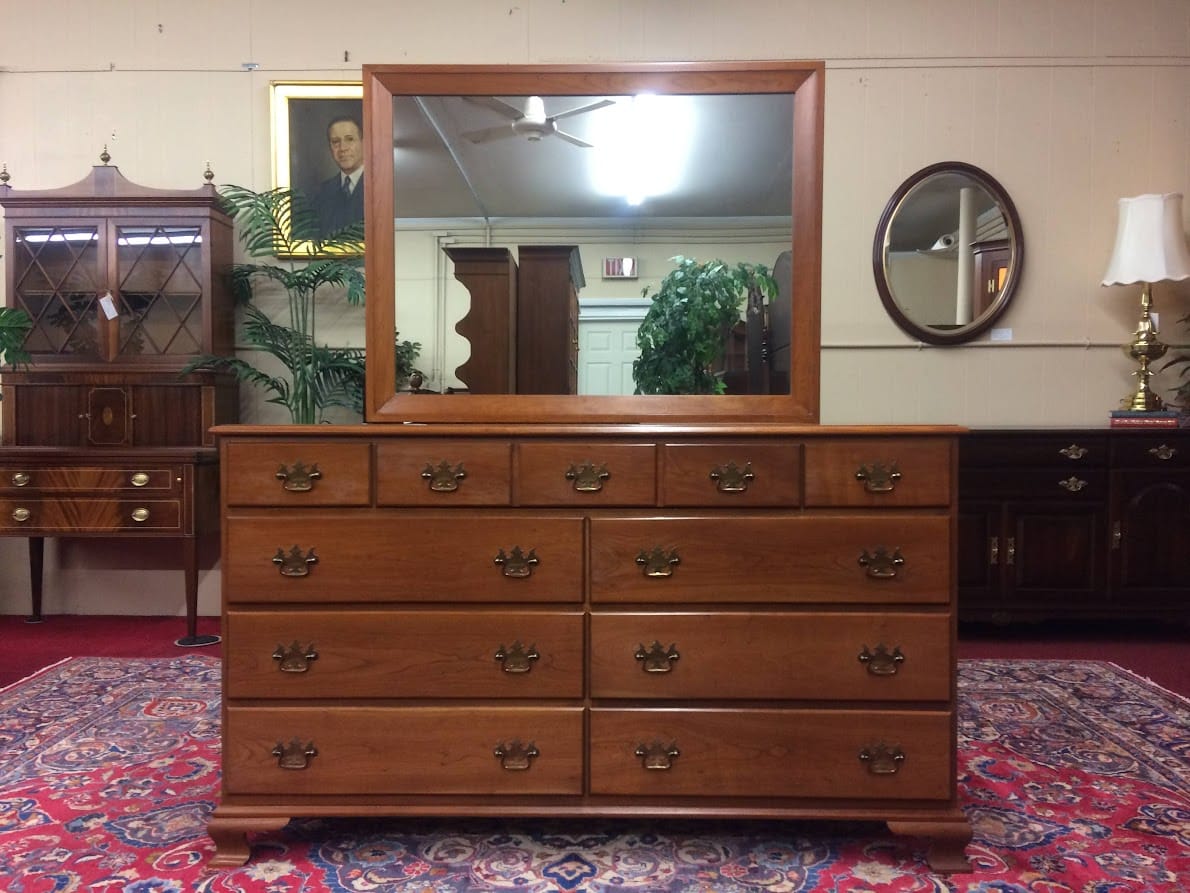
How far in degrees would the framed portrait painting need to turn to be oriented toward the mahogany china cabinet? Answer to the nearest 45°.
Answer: approximately 90° to its right

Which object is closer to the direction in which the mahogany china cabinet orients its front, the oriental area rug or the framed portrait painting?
the oriental area rug

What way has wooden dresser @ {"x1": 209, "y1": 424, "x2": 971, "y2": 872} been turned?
toward the camera

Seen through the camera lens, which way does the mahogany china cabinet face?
facing the viewer

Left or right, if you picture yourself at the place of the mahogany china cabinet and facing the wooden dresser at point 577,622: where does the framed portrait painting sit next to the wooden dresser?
left

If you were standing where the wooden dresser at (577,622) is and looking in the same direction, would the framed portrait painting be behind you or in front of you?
behind

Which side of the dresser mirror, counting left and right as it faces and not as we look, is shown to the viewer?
front

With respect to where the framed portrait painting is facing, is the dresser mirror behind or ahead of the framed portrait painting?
ahead

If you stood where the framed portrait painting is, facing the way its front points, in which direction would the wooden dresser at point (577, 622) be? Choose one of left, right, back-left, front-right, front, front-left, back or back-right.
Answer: front

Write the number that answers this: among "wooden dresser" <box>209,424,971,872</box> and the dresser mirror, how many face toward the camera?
2

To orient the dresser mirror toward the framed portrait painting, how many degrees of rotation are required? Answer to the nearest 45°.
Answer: approximately 135° to its right

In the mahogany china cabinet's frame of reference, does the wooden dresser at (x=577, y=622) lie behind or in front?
in front
